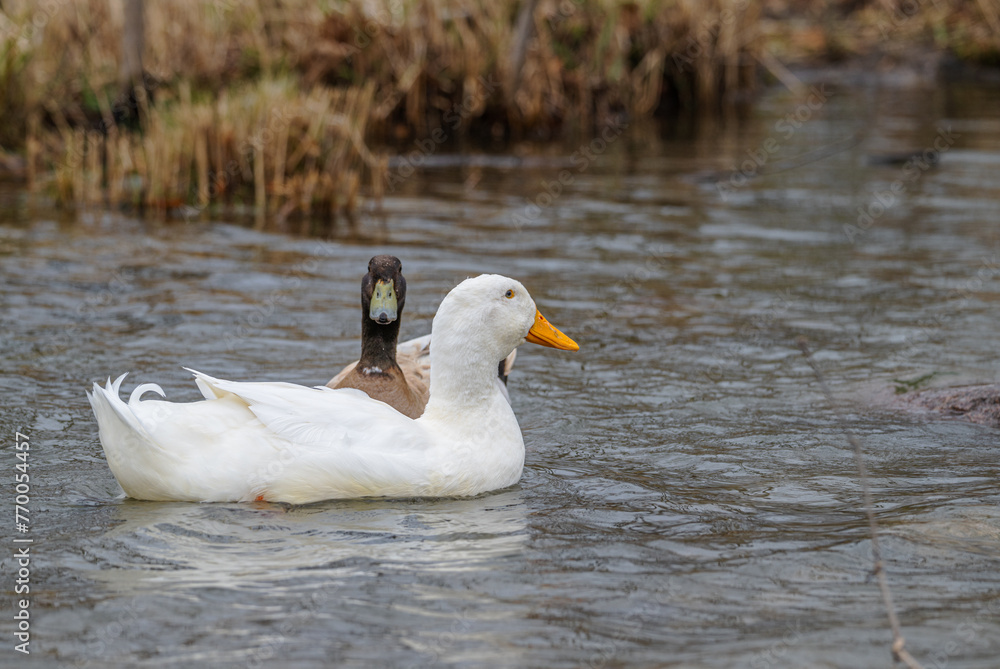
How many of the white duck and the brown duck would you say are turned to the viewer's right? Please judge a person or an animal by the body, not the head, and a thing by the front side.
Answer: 1

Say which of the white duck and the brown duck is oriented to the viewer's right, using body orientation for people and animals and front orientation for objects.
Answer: the white duck

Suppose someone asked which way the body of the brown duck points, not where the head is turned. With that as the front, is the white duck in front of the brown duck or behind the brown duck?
in front

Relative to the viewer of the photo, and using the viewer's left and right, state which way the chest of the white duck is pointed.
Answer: facing to the right of the viewer

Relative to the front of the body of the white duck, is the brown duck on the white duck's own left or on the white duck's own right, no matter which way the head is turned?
on the white duck's own left

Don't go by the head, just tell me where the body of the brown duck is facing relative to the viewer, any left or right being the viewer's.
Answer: facing the viewer and to the left of the viewer
